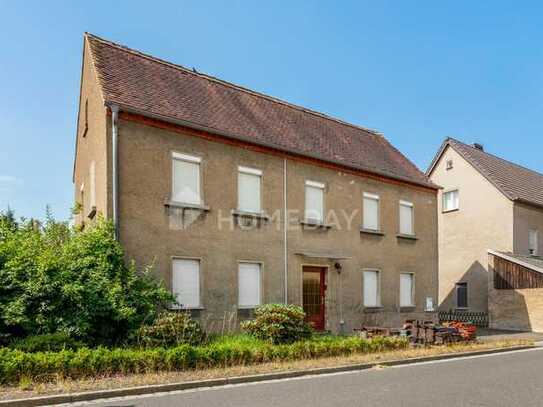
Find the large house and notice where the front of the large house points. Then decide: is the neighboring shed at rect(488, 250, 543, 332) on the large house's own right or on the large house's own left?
on the large house's own left

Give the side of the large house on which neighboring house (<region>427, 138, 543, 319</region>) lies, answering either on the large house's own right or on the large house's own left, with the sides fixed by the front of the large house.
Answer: on the large house's own left

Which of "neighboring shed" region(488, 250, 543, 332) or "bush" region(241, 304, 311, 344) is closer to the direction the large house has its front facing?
the bush

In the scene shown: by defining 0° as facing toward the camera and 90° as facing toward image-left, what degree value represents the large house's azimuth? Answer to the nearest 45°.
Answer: approximately 315°

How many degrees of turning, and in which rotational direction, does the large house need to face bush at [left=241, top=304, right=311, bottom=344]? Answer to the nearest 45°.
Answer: approximately 45° to its right
